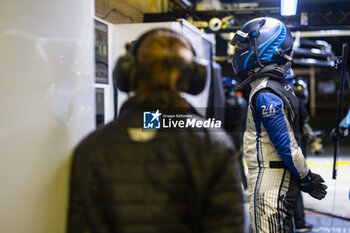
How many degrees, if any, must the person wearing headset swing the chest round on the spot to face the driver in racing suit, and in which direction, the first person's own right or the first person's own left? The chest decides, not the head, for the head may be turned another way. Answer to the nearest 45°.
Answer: approximately 45° to the first person's own right

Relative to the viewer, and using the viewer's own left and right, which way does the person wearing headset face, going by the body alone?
facing away from the viewer

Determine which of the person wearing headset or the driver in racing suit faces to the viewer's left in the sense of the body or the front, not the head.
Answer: the driver in racing suit

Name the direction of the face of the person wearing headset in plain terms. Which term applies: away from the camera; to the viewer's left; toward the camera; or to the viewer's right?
away from the camera

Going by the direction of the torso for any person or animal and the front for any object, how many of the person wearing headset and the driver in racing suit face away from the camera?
1

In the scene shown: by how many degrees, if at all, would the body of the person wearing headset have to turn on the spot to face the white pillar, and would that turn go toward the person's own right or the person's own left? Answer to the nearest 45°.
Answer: approximately 45° to the person's own left

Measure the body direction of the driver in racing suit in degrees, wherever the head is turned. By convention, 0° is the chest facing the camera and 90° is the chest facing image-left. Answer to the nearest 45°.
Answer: approximately 90°
